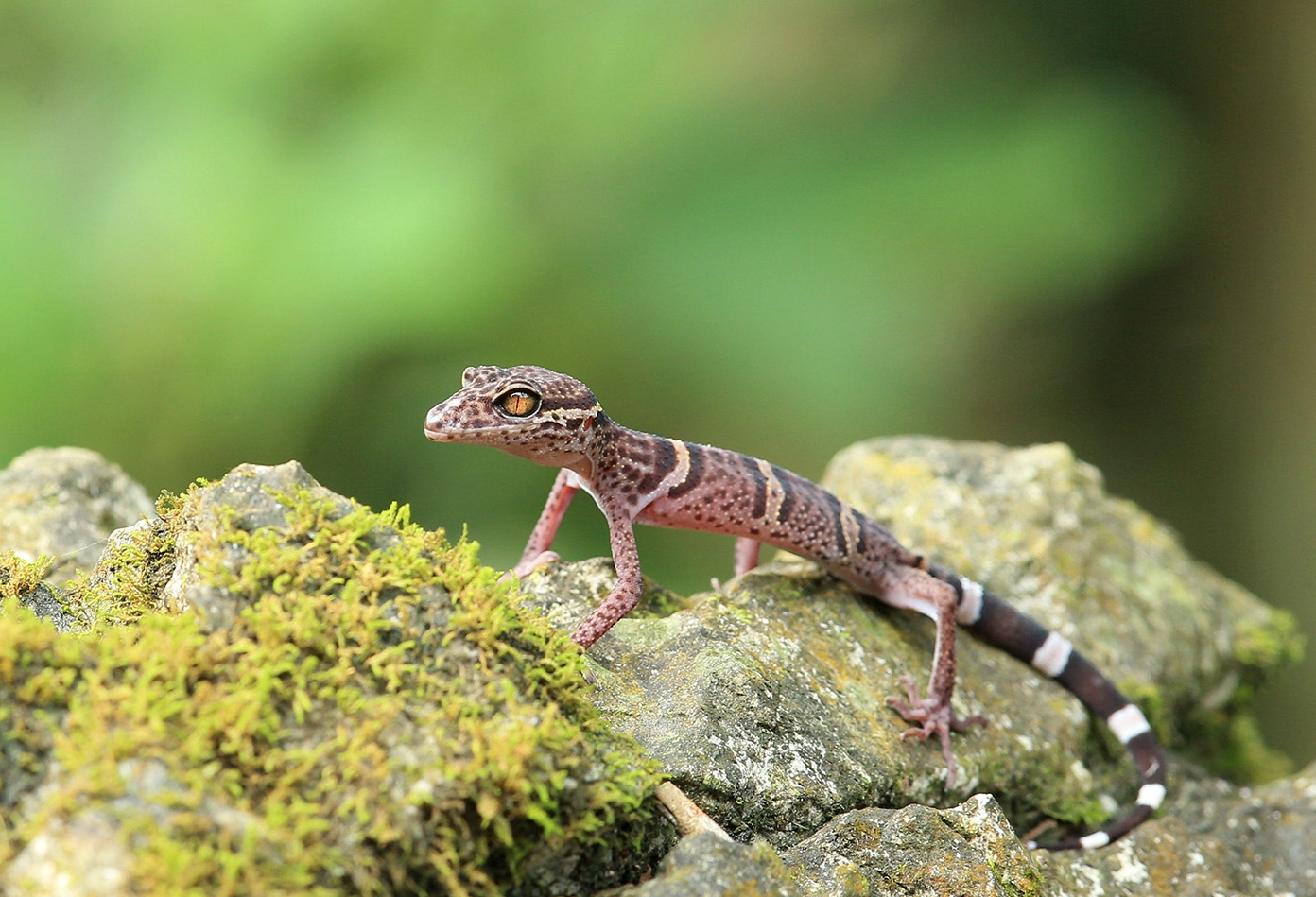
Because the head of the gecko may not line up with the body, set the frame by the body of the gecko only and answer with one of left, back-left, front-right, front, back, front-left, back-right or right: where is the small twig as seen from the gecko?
left

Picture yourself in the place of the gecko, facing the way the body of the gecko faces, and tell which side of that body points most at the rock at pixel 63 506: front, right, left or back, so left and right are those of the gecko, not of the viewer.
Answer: front

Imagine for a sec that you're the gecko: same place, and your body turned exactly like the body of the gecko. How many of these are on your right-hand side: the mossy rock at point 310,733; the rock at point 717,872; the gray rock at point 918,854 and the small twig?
0

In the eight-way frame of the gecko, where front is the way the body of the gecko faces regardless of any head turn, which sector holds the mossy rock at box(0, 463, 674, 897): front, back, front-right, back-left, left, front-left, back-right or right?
left

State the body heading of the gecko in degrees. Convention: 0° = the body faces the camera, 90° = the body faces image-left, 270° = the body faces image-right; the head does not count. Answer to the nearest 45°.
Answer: approximately 90°

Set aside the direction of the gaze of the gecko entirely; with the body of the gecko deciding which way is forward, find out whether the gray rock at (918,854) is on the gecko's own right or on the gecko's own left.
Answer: on the gecko's own left

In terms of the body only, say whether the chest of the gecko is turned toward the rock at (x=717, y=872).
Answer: no
